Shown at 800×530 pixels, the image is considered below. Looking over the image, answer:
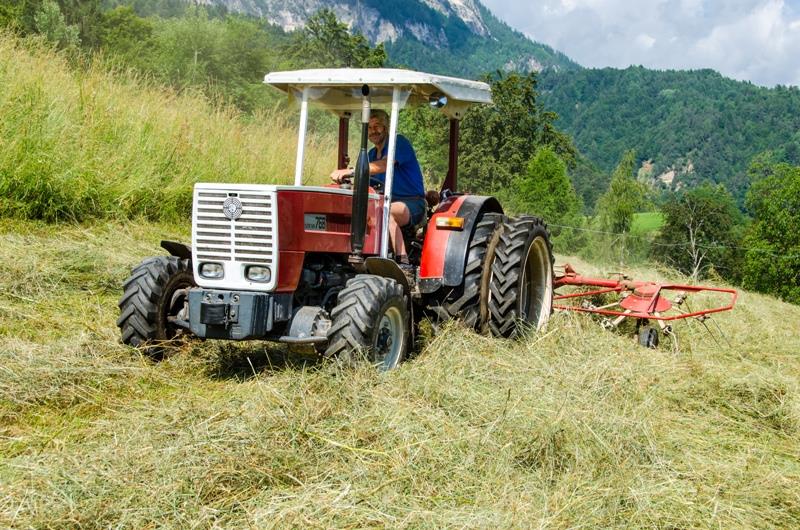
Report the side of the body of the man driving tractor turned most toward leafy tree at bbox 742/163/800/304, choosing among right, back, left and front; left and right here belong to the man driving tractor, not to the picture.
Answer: back

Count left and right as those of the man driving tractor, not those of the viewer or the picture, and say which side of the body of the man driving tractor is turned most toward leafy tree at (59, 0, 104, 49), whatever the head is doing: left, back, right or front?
right

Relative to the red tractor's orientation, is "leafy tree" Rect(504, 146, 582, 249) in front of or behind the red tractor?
behind

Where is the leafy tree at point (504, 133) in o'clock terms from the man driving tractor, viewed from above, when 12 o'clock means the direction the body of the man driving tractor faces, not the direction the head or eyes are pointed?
The leafy tree is roughly at 5 o'clock from the man driving tractor.

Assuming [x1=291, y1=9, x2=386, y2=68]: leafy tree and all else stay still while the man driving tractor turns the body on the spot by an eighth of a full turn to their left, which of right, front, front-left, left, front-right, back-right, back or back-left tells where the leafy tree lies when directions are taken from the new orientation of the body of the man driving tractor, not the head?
back

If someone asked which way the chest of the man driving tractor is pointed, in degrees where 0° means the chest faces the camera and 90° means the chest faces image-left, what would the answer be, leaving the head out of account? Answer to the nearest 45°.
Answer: approximately 45°

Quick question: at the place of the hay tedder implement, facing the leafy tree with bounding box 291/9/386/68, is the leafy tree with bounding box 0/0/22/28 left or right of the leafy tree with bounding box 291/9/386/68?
left

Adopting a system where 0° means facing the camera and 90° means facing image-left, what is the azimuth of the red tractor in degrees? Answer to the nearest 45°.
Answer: approximately 45°

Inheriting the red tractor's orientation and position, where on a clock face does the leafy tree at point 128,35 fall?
The leafy tree is roughly at 4 o'clock from the red tractor.

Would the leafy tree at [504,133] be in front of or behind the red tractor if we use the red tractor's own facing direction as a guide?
behind

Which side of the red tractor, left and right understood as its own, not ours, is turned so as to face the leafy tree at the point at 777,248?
back

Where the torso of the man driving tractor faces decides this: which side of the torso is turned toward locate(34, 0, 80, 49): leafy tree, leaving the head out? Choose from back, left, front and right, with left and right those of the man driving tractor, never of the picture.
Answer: right
